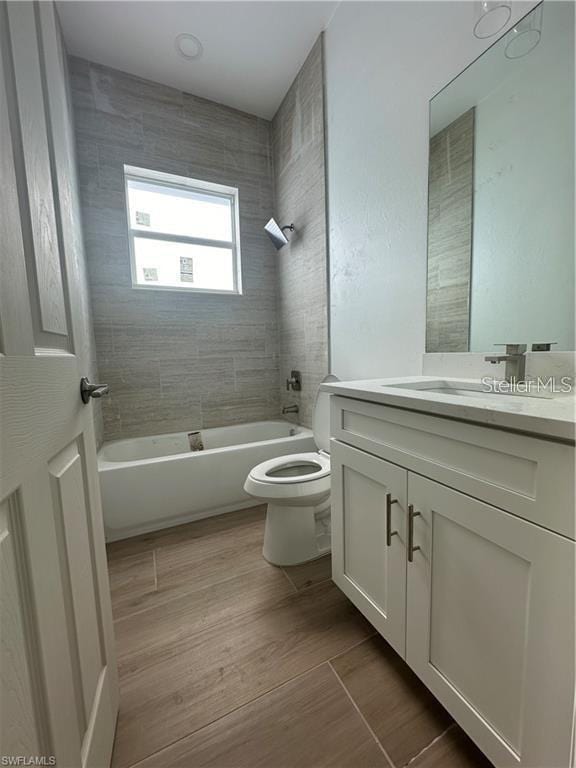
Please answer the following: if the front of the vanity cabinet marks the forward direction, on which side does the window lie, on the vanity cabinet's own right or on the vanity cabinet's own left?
on the vanity cabinet's own right

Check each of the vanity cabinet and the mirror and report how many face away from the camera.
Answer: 0

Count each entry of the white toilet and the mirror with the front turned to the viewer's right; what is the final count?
0

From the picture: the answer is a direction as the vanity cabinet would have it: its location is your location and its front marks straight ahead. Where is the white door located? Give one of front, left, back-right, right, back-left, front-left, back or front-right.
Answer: front

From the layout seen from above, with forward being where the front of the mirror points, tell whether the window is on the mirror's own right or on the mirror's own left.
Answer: on the mirror's own right

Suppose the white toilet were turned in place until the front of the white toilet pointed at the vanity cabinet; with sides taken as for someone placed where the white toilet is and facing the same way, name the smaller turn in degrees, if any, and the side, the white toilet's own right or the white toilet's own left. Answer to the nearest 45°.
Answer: approximately 90° to the white toilet's own left

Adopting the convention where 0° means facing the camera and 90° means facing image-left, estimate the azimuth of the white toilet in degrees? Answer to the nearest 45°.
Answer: approximately 45°

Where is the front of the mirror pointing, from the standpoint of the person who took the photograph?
facing the viewer and to the left of the viewer
